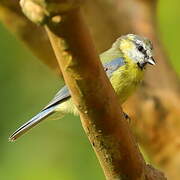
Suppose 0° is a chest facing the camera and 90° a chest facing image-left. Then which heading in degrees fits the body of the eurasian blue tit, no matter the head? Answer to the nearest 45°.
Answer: approximately 270°
